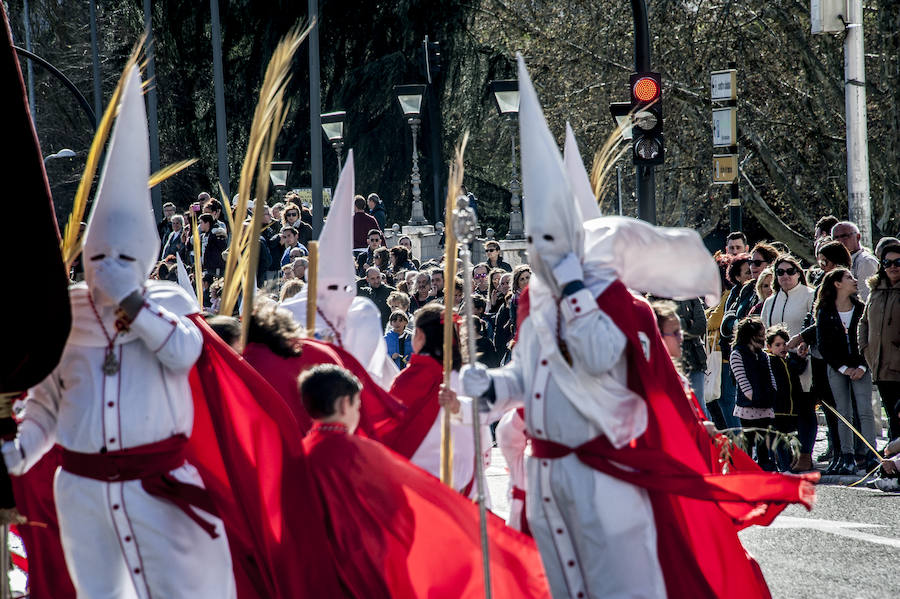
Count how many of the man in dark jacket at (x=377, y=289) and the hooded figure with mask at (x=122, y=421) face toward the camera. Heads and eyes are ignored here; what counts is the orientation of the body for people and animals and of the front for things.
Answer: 2

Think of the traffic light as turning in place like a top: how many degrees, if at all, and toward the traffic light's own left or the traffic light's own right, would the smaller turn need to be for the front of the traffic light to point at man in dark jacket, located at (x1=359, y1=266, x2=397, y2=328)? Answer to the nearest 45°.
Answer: approximately 90° to the traffic light's own right

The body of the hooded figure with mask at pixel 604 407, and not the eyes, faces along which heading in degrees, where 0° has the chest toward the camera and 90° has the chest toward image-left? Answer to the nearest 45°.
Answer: approximately 45°

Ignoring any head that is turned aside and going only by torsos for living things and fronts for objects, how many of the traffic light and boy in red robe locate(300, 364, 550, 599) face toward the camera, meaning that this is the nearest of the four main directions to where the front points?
1

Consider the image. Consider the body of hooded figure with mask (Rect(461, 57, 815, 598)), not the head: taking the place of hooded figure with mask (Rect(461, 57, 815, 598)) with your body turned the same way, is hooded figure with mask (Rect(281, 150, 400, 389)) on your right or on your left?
on your right

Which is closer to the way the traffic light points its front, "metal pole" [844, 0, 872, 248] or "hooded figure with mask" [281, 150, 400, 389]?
the hooded figure with mask

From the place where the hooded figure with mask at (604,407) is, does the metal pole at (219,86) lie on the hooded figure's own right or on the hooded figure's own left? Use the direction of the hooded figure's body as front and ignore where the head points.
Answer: on the hooded figure's own right

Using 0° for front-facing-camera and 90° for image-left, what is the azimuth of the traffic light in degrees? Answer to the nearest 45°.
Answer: approximately 0°
